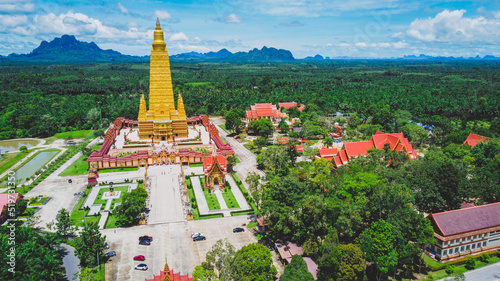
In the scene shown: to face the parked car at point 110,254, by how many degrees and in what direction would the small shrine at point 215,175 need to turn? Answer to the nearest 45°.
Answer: approximately 45° to its right

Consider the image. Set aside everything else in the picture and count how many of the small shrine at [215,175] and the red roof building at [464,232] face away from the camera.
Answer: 0

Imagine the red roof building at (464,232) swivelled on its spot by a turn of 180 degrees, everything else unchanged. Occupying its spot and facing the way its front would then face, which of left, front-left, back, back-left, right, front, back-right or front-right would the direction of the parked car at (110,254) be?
left

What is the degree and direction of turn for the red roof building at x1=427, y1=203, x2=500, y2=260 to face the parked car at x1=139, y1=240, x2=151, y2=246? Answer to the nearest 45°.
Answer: approximately 90° to its right

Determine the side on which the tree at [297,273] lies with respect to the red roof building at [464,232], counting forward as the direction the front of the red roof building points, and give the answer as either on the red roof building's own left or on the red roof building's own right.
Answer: on the red roof building's own right

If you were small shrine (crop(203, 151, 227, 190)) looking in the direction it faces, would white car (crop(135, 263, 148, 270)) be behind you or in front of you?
in front

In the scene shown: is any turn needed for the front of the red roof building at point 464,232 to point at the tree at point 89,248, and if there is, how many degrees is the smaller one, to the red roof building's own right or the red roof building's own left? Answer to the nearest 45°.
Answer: approximately 90° to the red roof building's own right

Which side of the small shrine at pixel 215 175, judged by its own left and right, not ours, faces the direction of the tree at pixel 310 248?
front

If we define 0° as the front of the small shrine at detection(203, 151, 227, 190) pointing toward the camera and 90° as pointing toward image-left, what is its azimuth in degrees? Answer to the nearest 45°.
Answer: approximately 0°

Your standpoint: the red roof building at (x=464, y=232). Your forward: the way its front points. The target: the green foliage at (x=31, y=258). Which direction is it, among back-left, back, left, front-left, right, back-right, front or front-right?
right

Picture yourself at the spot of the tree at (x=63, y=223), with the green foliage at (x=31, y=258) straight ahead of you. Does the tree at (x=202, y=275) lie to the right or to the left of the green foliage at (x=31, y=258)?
left

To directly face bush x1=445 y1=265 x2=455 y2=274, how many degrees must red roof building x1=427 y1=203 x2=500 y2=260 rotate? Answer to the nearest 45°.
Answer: approximately 45° to its right

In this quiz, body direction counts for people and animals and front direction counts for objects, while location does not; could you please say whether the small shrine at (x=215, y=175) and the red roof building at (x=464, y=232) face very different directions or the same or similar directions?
same or similar directions

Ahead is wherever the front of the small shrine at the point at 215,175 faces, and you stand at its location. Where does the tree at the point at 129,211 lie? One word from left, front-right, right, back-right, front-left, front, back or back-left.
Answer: front-right

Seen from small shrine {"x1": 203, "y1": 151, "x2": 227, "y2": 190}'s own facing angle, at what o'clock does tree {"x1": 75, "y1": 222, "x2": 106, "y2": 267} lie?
The tree is roughly at 1 o'clock from the small shrine.
